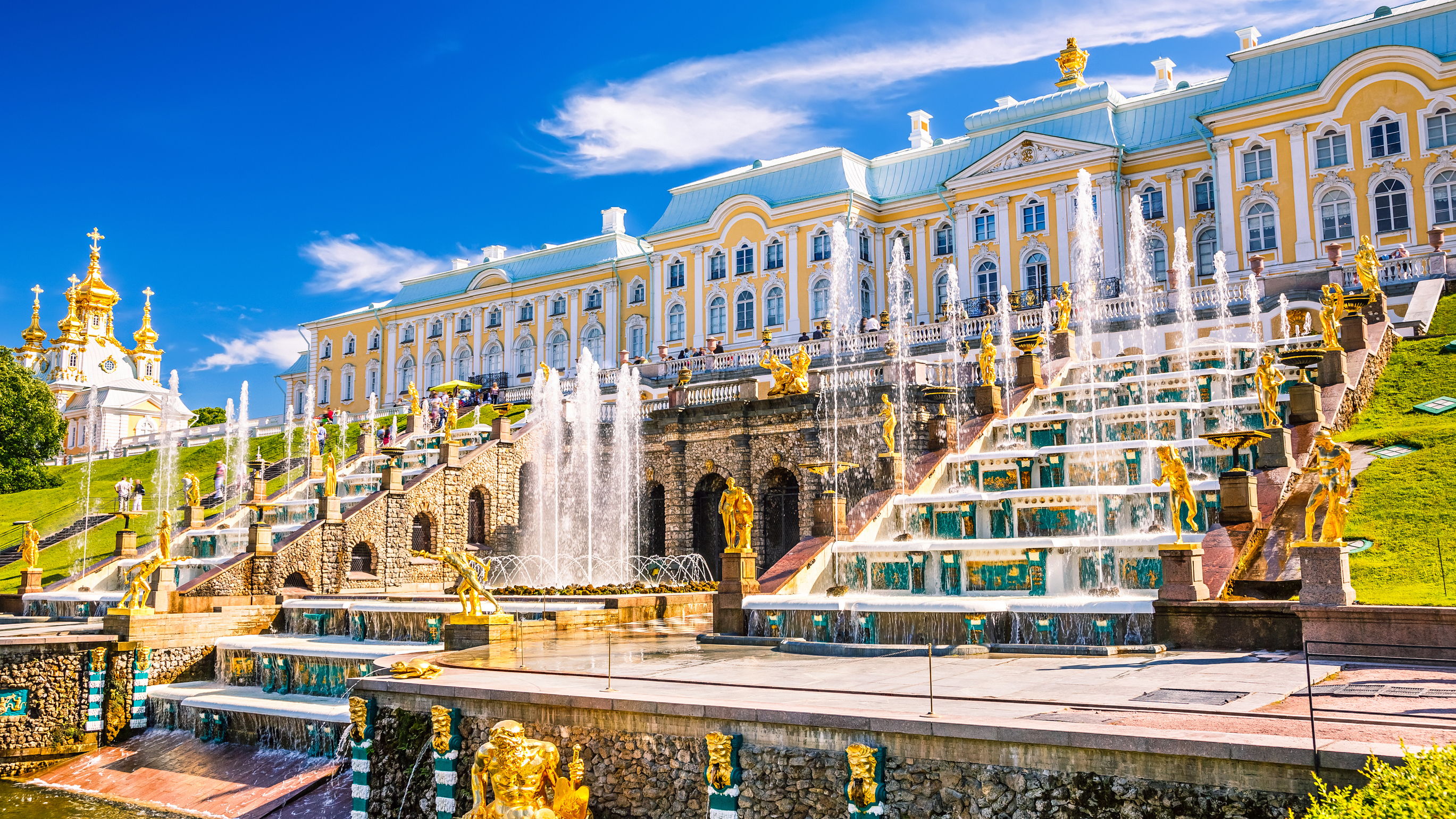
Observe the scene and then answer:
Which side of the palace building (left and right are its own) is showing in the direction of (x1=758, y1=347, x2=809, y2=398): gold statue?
front

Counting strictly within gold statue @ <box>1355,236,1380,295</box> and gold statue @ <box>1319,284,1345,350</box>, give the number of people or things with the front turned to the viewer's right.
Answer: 0

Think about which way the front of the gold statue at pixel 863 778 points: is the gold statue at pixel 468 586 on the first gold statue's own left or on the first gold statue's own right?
on the first gold statue's own right

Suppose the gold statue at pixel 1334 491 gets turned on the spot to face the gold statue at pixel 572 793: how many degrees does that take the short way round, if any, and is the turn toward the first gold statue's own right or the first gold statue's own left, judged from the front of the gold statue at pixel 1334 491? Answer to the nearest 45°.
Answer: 0° — it already faces it

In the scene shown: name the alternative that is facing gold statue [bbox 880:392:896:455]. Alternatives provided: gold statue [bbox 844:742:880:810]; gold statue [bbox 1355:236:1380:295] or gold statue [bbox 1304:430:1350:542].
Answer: gold statue [bbox 1355:236:1380:295]

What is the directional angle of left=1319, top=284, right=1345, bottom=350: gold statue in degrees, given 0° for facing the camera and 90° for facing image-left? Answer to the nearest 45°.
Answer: approximately 45°

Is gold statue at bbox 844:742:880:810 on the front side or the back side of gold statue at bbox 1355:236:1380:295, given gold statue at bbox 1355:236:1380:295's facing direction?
on the front side

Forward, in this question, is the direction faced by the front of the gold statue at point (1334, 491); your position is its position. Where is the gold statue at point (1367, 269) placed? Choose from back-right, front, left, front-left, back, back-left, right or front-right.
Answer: back-right

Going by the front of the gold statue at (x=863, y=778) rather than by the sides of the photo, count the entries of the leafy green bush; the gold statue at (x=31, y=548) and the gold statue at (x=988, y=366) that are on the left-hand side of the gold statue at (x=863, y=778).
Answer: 1

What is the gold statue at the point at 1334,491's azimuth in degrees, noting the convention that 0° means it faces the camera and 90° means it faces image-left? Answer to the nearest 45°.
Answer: approximately 45°

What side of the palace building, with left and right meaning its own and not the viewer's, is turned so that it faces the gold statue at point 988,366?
front

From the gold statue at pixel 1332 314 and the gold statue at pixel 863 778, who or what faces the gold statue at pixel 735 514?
the gold statue at pixel 1332 314

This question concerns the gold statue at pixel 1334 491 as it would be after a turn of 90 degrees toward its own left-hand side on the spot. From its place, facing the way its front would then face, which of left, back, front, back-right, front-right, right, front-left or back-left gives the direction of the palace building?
back-left

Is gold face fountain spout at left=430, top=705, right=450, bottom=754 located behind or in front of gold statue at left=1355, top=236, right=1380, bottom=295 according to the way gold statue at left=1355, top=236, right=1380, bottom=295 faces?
in front
